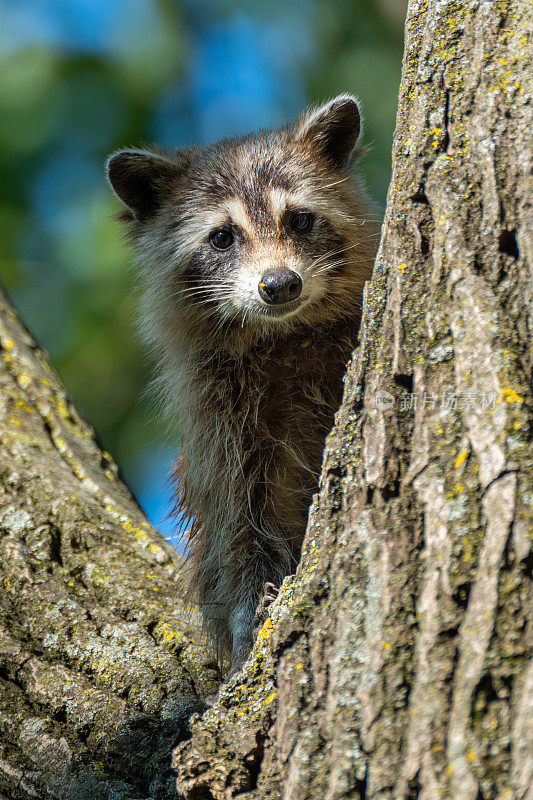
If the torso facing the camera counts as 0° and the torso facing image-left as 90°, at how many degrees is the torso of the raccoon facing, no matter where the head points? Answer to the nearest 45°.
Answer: approximately 0°
